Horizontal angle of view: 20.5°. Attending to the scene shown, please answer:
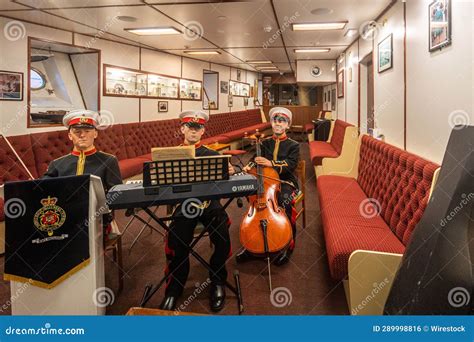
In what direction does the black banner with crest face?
toward the camera

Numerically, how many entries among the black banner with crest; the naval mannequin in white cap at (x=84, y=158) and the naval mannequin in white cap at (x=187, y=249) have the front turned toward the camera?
3

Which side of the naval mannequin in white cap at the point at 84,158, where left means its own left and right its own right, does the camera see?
front

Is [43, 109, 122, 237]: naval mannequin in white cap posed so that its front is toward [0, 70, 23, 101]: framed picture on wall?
no

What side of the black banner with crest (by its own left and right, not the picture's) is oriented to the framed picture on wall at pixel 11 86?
back

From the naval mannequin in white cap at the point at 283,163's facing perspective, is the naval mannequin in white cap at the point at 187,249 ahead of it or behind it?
ahead

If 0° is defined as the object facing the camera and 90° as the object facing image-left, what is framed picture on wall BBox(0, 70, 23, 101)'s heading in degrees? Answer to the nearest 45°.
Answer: approximately 315°

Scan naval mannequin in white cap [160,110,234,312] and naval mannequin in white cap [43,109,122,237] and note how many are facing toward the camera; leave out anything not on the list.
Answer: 2

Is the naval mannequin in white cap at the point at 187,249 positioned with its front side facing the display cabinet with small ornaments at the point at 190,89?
no

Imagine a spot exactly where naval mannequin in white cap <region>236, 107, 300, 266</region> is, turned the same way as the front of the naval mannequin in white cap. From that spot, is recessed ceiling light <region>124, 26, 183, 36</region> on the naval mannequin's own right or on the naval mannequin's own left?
on the naval mannequin's own right

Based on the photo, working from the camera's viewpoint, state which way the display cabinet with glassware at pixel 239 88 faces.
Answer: facing the viewer and to the right of the viewer
